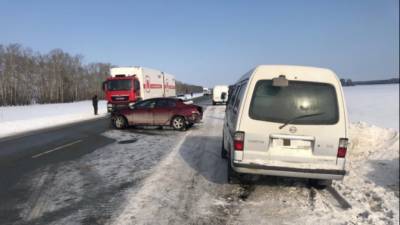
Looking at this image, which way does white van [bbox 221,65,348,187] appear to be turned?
away from the camera

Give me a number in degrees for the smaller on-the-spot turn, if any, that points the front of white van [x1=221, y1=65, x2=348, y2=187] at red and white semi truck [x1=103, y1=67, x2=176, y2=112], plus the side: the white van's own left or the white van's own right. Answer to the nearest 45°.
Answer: approximately 45° to the white van's own left

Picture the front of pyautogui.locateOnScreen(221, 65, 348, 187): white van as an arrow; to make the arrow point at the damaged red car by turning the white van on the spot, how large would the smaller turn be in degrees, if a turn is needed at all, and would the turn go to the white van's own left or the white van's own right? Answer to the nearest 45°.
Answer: approximately 45° to the white van's own left
